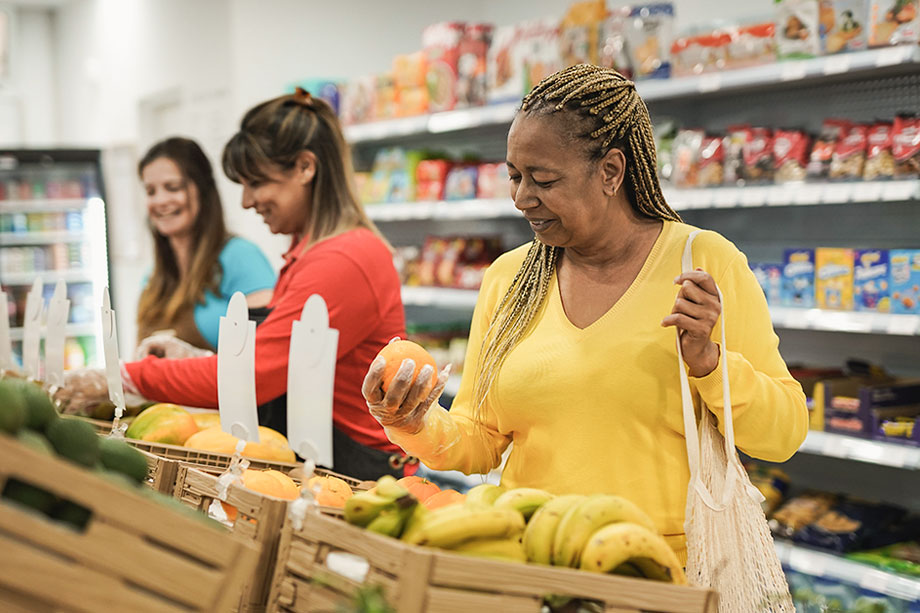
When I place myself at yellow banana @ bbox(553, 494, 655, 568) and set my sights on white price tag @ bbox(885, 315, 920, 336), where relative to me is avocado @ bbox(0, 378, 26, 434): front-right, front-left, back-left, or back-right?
back-left

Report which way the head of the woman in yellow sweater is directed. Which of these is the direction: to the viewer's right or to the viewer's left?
to the viewer's left

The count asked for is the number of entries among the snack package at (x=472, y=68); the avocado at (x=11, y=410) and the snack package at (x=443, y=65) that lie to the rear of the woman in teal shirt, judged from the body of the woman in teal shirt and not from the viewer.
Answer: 2

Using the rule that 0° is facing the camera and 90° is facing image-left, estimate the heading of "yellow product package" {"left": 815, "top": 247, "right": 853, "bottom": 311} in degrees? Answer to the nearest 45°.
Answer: approximately 0°

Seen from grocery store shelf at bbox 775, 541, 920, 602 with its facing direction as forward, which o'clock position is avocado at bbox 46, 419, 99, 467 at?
The avocado is roughly at 11 o'clock from the grocery store shelf.

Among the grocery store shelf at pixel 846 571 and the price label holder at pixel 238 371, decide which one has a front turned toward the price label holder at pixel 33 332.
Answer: the grocery store shelf
